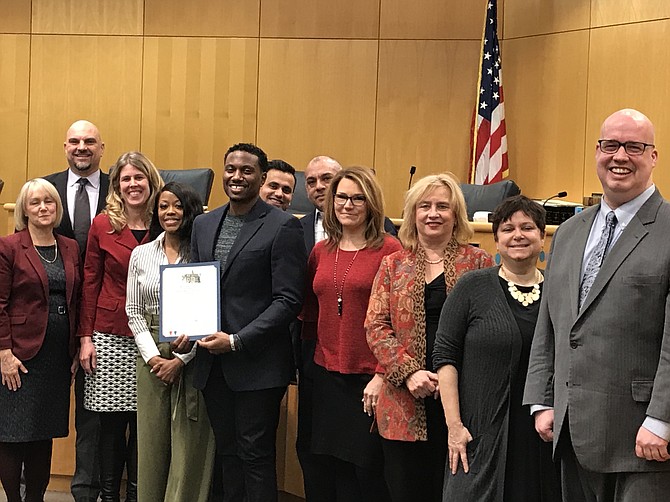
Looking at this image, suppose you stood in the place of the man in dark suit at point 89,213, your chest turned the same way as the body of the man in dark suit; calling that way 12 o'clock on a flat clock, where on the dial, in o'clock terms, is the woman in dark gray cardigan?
The woman in dark gray cardigan is roughly at 11 o'clock from the man in dark suit.

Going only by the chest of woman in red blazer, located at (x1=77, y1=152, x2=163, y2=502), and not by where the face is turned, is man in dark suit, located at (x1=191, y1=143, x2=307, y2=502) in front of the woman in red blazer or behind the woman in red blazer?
in front

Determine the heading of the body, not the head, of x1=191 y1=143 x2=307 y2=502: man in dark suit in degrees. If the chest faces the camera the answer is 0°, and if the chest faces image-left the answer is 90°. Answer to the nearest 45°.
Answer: approximately 45°

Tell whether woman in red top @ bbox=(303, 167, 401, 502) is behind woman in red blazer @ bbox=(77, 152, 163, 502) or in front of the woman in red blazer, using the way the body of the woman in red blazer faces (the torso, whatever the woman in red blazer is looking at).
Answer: in front

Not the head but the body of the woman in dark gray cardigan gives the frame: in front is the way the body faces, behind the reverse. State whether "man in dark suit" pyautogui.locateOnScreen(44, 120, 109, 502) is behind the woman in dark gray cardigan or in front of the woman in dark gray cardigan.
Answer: behind

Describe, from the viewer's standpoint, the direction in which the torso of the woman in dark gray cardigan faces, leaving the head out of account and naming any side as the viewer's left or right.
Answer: facing the viewer and to the right of the viewer

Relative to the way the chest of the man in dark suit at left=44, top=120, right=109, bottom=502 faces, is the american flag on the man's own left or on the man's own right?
on the man's own left
